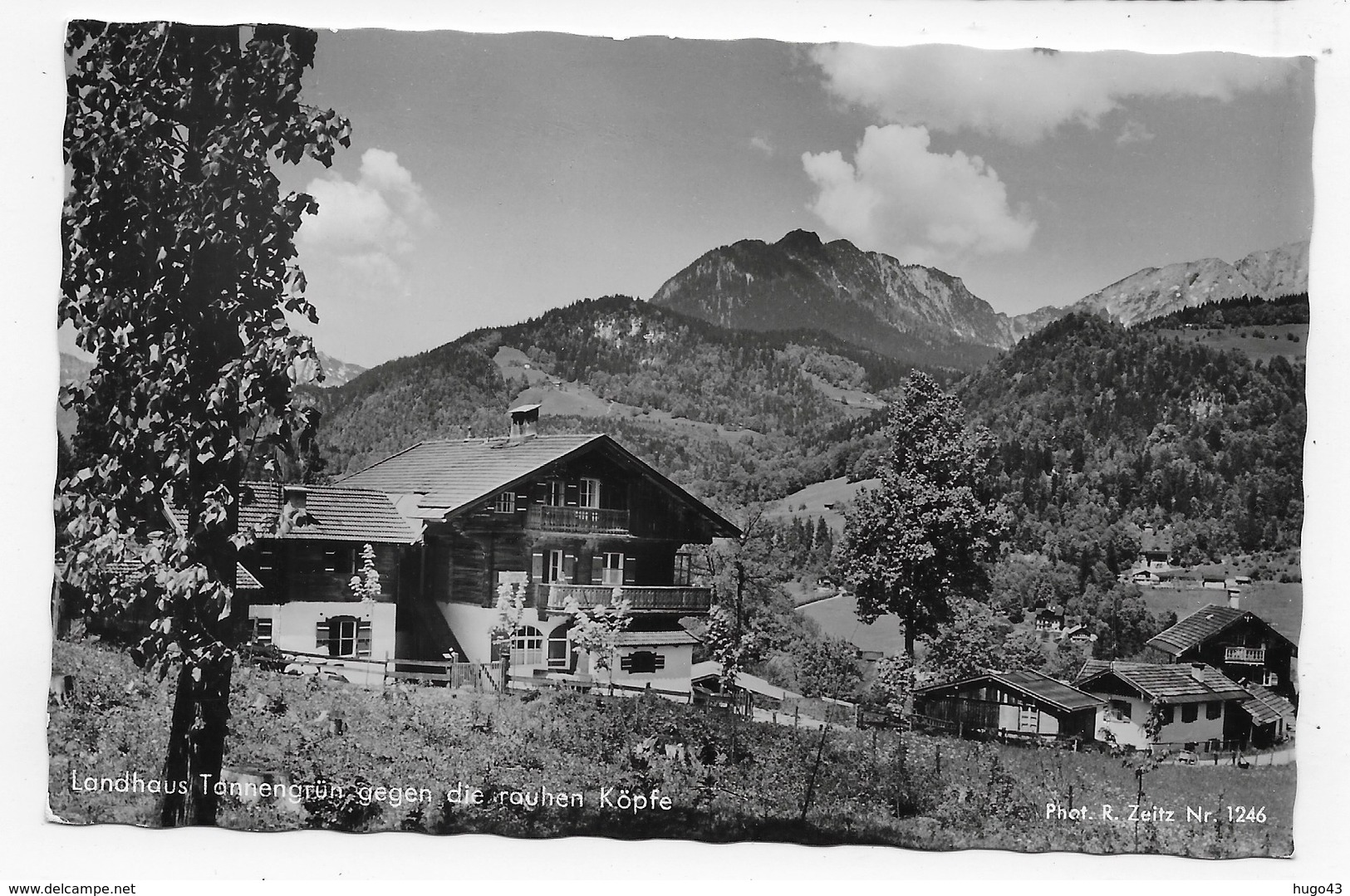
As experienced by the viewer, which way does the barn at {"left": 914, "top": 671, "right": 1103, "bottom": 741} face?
facing the viewer and to the left of the viewer
